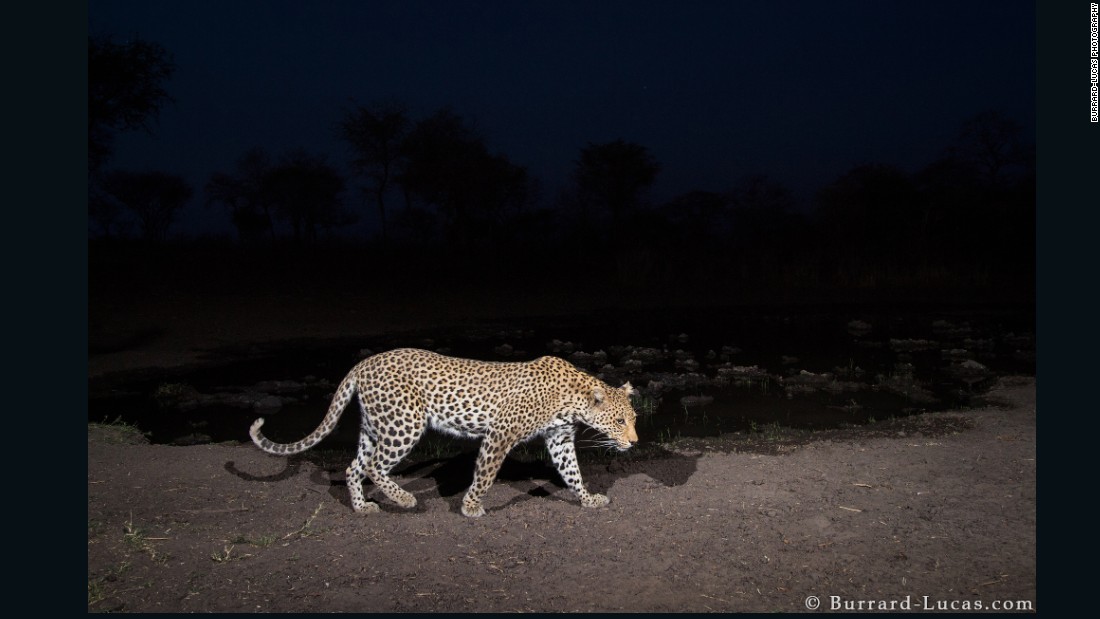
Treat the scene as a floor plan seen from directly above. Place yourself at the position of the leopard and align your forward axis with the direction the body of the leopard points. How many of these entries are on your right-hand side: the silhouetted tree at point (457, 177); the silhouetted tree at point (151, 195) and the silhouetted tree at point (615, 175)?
0

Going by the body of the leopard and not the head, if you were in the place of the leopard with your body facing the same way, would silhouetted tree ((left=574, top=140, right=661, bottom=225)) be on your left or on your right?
on your left

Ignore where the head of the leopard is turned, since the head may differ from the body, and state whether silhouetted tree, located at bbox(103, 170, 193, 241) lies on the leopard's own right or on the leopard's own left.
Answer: on the leopard's own left

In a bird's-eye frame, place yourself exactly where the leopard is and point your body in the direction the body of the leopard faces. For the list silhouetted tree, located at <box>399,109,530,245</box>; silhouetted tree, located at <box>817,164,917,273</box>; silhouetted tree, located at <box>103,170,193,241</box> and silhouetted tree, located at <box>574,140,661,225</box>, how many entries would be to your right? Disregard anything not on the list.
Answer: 0

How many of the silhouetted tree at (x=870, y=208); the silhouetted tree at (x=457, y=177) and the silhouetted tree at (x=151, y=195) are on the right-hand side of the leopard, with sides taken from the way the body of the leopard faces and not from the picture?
0

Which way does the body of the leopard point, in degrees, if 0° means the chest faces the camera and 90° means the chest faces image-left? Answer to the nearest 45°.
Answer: approximately 270°

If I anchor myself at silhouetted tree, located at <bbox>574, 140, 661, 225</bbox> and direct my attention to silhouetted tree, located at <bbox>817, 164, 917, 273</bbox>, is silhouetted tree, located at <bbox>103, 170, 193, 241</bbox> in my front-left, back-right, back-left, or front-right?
back-right

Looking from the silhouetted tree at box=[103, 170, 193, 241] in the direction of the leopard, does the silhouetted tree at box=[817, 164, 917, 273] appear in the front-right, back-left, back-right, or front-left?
front-left

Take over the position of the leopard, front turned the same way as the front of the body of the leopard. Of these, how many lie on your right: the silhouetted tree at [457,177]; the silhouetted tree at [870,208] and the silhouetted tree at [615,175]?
0

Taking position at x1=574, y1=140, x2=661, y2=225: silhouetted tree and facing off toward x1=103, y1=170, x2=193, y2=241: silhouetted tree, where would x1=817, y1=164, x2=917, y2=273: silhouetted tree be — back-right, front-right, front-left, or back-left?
back-left

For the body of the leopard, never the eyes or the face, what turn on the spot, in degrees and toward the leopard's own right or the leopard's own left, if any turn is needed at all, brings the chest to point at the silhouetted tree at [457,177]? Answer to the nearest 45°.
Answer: approximately 90° to the leopard's own left

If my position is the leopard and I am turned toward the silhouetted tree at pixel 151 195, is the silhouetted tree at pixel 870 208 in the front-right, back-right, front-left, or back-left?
front-right

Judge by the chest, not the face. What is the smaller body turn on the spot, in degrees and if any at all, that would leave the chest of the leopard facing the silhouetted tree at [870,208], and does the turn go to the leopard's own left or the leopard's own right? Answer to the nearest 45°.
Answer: approximately 45° to the leopard's own left
